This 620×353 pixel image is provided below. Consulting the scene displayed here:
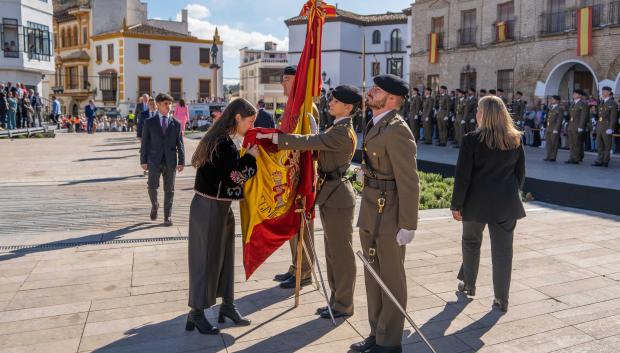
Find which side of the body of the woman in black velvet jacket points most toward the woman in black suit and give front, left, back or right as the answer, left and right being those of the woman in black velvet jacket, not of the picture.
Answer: front

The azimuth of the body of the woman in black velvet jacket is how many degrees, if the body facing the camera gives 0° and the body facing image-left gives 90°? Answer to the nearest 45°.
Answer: approximately 270°

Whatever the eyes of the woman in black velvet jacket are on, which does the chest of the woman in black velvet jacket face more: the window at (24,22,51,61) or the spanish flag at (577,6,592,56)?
the spanish flag

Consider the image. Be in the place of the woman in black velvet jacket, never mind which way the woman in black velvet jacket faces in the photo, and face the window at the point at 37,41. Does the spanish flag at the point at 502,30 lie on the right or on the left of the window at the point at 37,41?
right

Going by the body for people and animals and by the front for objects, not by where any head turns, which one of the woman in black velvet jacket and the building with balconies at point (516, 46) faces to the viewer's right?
the woman in black velvet jacket

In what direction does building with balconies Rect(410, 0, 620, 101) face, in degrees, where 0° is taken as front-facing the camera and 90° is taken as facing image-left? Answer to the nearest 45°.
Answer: approximately 45°

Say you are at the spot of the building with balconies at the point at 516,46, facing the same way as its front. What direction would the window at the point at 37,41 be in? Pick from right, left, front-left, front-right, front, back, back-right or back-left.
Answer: front-right

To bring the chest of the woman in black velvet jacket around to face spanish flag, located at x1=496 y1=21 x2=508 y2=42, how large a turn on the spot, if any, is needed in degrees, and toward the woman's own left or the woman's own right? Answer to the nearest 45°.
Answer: approximately 45° to the woman's own left

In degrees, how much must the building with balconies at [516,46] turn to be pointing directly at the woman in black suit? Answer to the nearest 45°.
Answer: approximately 45° to its left

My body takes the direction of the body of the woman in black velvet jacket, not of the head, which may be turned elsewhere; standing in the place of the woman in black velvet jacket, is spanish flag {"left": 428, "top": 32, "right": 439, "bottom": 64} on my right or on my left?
on my left

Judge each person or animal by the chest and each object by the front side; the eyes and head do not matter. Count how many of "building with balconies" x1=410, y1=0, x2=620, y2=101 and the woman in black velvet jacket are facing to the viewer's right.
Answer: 1

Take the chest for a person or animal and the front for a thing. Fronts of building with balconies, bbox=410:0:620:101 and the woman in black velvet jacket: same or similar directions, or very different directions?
very different directions

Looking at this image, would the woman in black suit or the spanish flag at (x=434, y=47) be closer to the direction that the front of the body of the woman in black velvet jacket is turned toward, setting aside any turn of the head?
the woman in black suit

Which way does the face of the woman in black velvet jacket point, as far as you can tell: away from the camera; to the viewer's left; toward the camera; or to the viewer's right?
to the viewer's right

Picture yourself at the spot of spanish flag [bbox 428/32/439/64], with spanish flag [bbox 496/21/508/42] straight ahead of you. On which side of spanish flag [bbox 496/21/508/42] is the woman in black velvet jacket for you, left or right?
right
